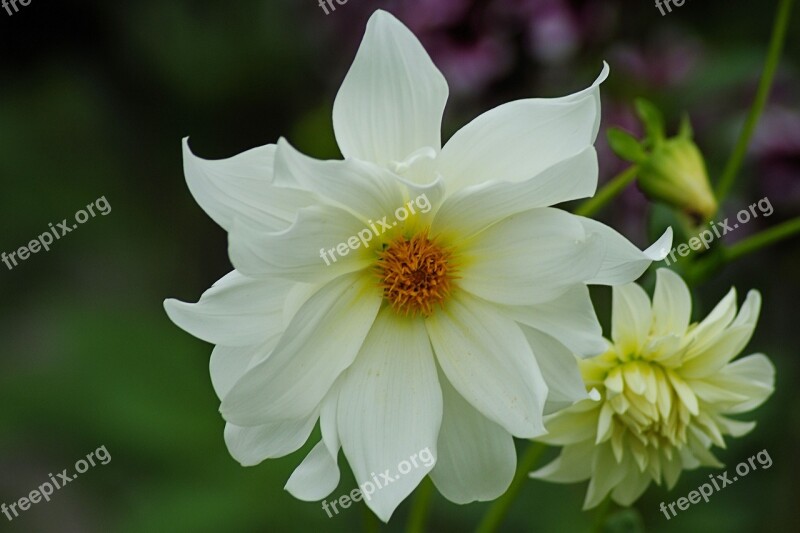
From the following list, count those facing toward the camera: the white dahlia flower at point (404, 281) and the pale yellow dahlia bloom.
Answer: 2

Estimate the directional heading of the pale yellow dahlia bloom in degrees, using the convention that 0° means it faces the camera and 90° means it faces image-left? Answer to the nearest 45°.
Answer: approximately 0°

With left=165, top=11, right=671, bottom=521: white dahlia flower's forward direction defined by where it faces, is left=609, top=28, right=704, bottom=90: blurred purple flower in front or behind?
behind

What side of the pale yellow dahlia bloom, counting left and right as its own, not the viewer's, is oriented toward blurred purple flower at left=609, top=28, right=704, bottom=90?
back
